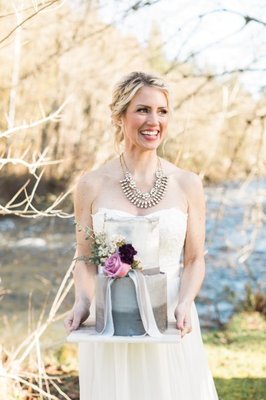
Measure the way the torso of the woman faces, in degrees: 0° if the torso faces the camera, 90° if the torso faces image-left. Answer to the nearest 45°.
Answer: approximately 0°
